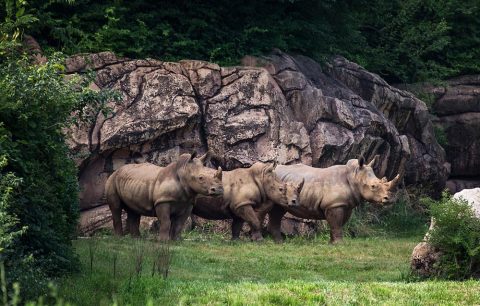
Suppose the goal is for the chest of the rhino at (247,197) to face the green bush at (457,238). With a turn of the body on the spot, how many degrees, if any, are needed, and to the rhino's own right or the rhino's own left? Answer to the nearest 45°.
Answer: approximately 45° to the rhino's own right

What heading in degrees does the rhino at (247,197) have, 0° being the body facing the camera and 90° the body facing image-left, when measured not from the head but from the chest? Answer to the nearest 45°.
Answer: approximately 270°

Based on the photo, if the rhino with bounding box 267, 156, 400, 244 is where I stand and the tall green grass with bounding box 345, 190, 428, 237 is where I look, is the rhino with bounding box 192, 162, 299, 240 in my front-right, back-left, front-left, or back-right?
back-left

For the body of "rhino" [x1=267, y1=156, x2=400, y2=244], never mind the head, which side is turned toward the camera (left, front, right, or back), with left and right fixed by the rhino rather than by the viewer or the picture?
right

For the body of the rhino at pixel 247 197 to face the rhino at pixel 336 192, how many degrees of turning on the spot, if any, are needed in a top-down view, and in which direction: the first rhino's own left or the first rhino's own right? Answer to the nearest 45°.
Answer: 0° — it already faces it
